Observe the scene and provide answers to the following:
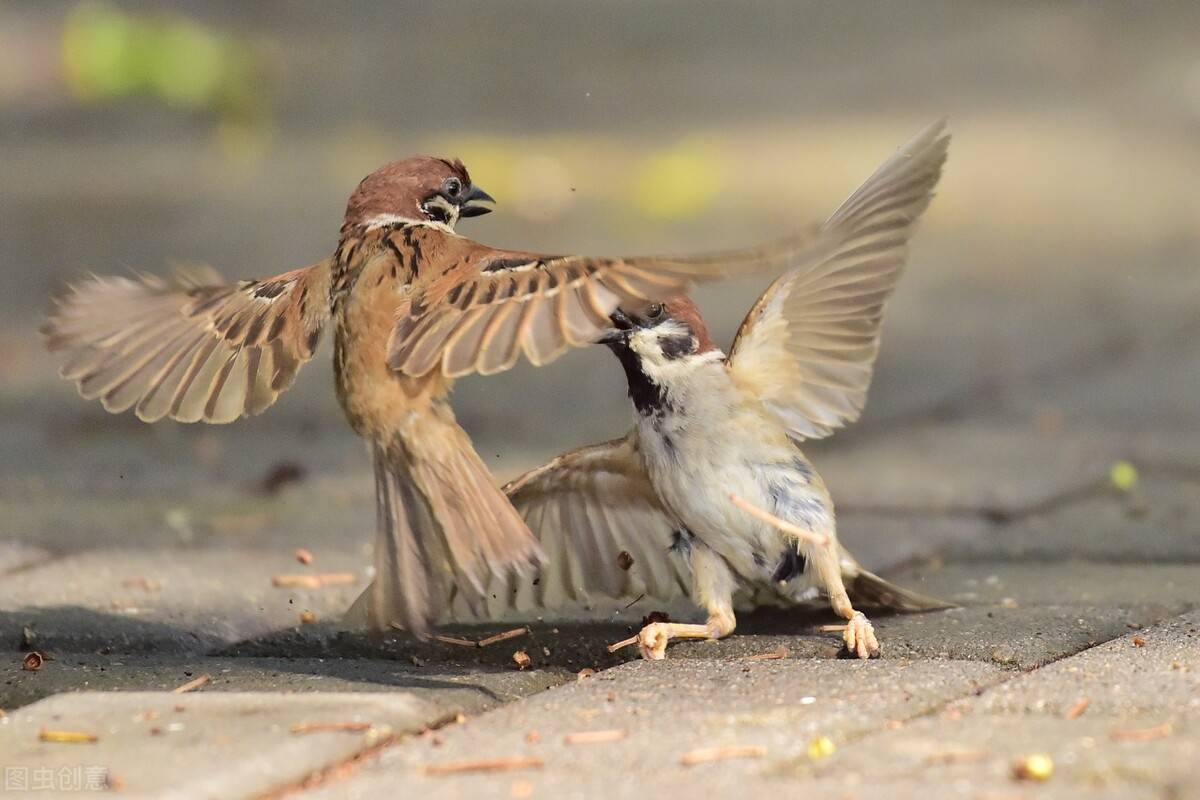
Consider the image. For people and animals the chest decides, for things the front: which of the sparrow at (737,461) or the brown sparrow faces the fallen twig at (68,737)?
the sparrow

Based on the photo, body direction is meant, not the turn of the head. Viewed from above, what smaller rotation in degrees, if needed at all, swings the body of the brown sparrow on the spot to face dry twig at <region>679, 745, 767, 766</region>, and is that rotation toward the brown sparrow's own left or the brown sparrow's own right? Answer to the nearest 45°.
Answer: approximately 90° to the brown sparrow's own right

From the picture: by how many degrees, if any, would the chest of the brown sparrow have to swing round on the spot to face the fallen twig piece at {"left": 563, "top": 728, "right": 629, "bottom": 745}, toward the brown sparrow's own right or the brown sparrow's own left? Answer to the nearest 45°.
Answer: approximately 90° to the brown sparrow's own right

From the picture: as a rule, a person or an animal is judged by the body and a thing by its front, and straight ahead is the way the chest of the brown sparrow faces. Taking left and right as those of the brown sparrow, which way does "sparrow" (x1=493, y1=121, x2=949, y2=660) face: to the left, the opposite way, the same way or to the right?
the opposite way

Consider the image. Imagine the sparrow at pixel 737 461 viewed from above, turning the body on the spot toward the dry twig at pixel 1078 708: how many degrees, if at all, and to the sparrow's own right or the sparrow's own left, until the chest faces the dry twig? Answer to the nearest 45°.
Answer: approximately 90° to the sparrow's own left

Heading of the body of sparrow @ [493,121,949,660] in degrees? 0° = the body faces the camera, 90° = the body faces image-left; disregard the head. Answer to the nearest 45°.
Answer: approximately 45°

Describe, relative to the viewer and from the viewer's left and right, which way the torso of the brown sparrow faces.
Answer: facing away from the viewer and to the right of the viewer

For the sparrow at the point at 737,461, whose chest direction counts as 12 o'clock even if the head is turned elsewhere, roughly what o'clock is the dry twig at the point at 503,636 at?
The dry twig is roughly at 1 o'clock from the sparrow.

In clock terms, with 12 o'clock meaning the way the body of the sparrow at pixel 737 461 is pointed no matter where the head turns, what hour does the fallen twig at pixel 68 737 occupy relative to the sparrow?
The fallen twig is roughly at 12 o'clock from the sparrow.
